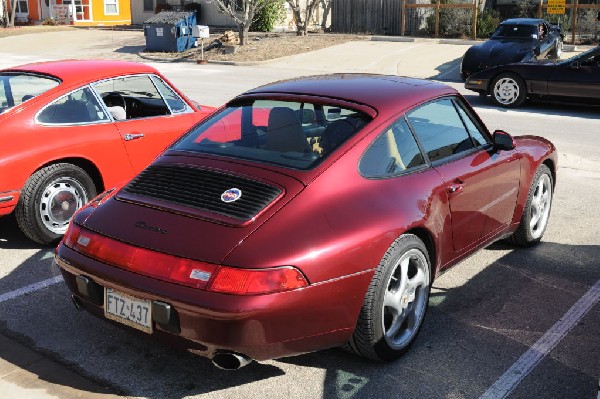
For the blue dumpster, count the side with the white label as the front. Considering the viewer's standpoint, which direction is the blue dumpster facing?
facing the viewer and to the left of the viewer

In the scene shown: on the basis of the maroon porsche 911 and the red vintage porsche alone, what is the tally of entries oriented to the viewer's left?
0

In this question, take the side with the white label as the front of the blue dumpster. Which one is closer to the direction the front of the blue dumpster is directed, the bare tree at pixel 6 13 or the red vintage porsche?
the red vintage porsche

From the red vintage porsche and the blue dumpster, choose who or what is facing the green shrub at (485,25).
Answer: the red vintage porsche

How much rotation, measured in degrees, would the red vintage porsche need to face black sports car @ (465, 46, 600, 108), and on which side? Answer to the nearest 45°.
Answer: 0° — it already faces it

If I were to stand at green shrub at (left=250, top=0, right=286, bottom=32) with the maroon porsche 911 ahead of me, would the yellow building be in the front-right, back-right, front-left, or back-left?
back-right

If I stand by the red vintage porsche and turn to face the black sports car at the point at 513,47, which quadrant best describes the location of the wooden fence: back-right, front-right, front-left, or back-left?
front-left

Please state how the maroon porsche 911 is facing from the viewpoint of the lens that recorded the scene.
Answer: facing away from the viewer and to the right of the viewer

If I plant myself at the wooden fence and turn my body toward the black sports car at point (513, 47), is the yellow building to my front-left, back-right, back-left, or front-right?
back-right

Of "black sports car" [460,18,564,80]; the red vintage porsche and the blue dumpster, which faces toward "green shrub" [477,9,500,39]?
the red vintage porsche

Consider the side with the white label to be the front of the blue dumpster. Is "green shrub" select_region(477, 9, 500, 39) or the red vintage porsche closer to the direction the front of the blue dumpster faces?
the red vintage porsche
